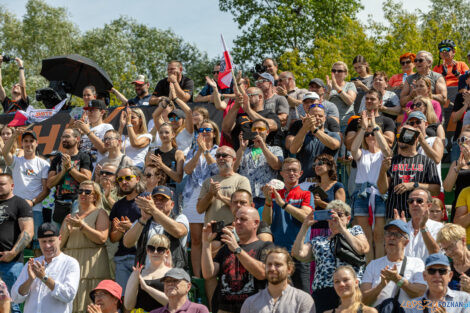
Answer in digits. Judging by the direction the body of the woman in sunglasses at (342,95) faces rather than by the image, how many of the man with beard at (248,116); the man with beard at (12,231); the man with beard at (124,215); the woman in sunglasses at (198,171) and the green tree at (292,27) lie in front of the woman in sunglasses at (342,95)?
4

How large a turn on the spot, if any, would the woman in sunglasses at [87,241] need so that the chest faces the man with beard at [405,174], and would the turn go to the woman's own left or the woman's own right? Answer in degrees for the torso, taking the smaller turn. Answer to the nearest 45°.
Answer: approximately 135° to the woman's own left

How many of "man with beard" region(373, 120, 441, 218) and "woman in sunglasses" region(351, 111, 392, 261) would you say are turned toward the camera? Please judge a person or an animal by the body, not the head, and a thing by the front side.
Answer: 2

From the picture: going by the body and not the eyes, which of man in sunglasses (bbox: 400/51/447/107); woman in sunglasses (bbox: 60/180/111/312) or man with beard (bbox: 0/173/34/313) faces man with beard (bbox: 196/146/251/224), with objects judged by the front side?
man in sunglasses (bbox: 400/51/447/107)

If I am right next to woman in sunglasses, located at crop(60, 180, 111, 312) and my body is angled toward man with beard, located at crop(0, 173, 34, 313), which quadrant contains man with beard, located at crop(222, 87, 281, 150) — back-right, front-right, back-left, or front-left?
back-right
